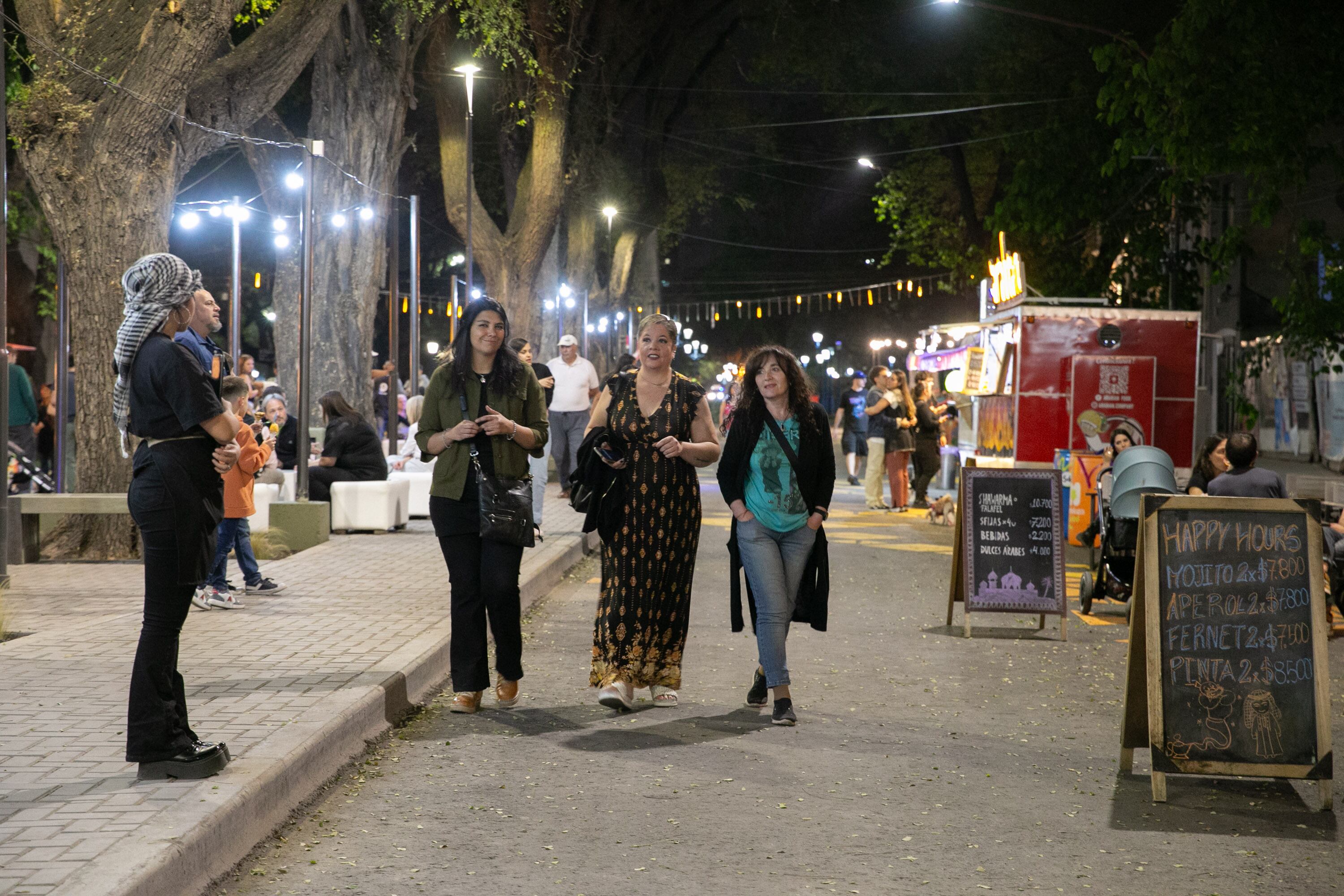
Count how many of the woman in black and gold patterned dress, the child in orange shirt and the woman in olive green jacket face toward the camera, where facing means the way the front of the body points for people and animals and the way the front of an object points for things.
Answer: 2

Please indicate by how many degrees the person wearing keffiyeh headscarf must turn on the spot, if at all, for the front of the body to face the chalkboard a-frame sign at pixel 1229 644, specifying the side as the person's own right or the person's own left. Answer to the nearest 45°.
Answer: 0° — they already face it

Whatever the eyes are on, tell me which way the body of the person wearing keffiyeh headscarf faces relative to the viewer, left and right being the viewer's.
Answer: facing to the right of the viewer

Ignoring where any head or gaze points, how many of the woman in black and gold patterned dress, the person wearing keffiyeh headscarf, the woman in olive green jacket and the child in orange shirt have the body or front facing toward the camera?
2

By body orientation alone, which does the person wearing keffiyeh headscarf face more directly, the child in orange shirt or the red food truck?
the red food truck

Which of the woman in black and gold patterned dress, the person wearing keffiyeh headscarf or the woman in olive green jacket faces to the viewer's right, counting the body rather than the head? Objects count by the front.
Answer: the person wearing keffiyeh headscarf

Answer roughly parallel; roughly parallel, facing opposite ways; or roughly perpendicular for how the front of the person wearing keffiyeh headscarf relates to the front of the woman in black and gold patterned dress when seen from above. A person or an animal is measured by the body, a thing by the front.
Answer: roughly perpendicular

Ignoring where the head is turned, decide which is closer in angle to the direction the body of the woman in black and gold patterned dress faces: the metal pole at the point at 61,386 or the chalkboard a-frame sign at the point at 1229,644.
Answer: the chalkboard a-frame sign

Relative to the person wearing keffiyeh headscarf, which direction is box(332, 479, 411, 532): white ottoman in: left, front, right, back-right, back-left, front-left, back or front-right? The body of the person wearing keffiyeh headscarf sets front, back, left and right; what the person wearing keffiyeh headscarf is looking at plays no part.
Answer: left
